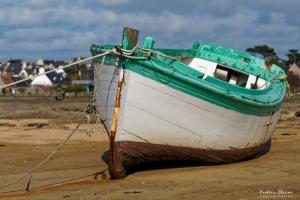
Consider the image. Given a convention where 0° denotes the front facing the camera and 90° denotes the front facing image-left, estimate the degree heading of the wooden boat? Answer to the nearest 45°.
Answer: approximately 45°
